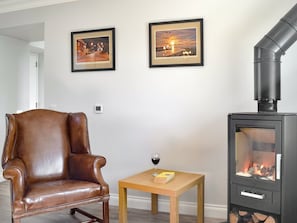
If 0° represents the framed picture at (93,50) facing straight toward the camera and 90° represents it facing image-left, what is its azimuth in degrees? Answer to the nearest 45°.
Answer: approximately 45°

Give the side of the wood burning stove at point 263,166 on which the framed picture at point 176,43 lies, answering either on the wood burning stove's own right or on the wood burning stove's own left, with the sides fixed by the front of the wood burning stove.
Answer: on the wood burning stove's own right

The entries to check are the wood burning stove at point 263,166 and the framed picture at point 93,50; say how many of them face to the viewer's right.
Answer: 0

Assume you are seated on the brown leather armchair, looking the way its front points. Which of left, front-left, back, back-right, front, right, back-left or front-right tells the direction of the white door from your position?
back-left

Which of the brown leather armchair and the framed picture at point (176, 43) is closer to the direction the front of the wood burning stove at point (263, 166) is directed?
the brown leather armchair

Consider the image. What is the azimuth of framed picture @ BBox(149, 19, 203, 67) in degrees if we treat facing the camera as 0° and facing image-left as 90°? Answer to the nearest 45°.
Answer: approximately 45°

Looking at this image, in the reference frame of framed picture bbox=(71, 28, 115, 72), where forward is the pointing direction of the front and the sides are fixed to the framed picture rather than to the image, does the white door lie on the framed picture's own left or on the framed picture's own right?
on the framed picture's own right

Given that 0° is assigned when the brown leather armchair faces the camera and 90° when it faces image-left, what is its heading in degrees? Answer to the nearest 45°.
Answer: approximately 315°

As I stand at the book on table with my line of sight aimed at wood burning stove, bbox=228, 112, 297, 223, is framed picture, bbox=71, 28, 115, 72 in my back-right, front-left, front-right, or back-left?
back-left

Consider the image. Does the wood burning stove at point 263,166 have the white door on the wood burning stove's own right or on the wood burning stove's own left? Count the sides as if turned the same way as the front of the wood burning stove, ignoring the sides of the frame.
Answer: on the wood burning stove's own right

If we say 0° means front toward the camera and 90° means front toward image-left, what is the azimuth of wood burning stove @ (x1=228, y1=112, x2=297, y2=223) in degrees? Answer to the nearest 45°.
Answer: approximately 45°

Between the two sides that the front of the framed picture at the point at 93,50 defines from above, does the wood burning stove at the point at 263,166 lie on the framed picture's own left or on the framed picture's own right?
on the framed picture's own left
